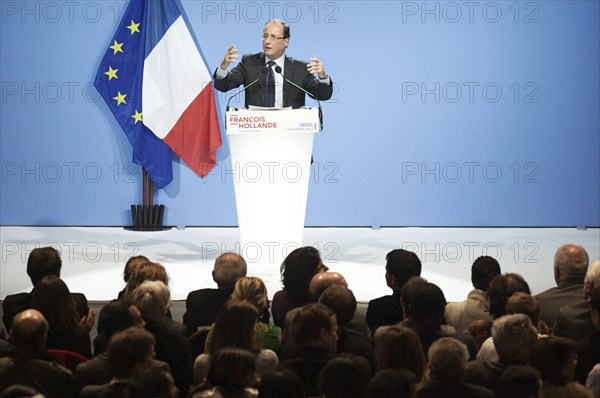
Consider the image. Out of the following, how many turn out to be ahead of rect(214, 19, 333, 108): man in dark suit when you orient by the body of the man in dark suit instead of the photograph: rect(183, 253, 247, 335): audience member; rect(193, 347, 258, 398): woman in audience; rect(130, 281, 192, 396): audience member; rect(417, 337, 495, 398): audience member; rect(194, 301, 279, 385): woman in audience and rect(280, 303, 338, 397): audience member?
6

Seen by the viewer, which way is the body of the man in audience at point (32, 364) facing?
away from the camera

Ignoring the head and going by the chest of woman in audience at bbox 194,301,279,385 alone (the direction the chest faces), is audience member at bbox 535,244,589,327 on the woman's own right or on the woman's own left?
on the woman's own right

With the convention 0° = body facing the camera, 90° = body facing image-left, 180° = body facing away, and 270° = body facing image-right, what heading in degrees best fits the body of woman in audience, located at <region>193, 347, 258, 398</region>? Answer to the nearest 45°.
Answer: approximately 180°

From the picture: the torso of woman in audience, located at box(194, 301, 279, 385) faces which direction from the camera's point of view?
away from the camera

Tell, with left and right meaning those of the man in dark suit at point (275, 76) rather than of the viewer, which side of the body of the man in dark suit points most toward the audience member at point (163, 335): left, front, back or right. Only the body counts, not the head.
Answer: front

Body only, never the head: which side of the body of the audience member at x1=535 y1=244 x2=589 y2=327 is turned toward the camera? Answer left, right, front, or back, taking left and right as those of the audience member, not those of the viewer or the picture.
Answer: back

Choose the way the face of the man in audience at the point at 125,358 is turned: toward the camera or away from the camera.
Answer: away from the camera

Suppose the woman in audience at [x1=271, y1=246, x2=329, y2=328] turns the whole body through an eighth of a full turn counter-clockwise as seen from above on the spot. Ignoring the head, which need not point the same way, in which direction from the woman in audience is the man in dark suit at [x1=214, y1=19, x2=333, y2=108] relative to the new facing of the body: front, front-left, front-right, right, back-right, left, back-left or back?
front

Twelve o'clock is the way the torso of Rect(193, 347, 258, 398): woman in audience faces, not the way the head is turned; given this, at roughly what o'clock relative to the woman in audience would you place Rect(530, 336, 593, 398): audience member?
The audience member is roughly at 3 o'clock from the woman in audience.

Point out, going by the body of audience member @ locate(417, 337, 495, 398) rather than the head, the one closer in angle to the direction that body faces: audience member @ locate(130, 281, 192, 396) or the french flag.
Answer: the french flag

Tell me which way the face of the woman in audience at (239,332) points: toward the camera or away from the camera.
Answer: away from the camera

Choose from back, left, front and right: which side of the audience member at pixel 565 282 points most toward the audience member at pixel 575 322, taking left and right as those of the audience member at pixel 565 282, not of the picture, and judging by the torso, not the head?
back

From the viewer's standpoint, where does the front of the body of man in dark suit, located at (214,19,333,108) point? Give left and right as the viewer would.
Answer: facing the viewer

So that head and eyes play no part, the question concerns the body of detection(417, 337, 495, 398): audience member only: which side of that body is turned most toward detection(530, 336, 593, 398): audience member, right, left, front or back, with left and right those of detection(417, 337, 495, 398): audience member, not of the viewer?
right

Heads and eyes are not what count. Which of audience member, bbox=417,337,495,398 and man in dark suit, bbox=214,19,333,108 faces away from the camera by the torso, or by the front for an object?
the audience member

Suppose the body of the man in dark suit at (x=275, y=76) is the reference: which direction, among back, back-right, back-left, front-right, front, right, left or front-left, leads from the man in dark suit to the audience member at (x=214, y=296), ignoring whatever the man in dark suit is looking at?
front
